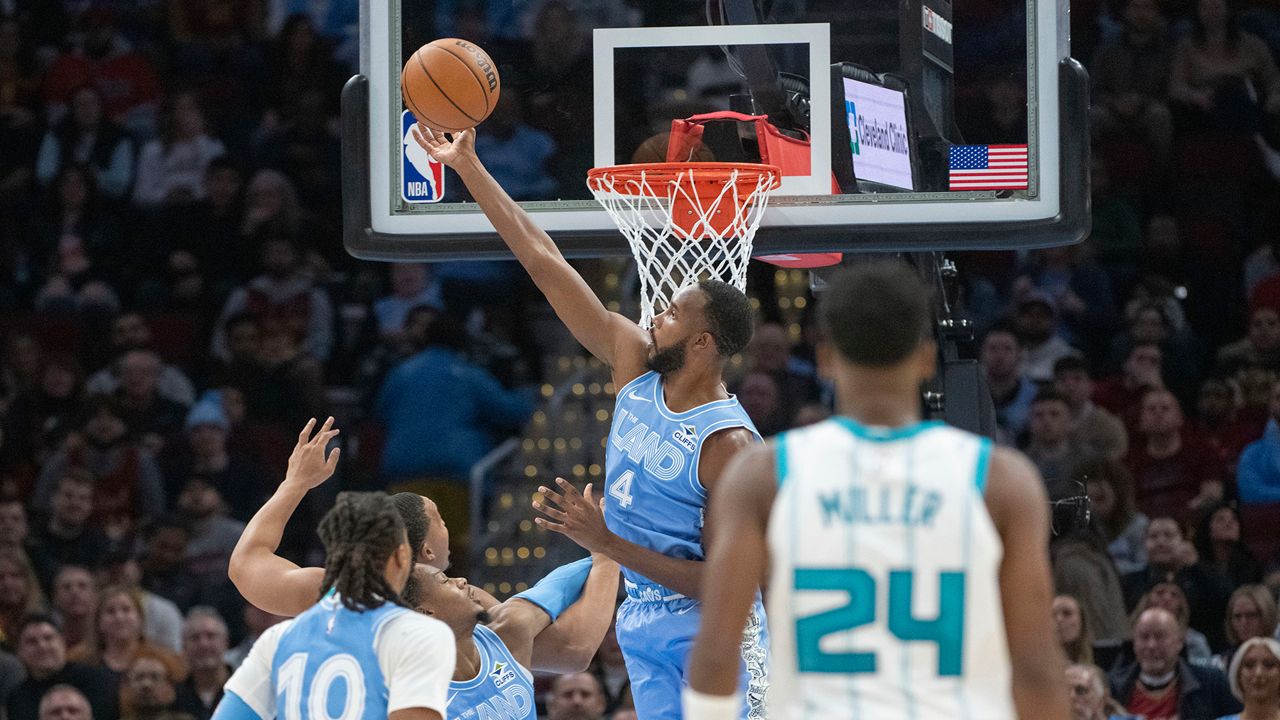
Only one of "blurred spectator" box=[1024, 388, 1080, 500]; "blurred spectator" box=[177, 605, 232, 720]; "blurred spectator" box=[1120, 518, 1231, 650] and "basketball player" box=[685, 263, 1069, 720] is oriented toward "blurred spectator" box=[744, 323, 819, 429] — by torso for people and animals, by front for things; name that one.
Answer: the basketball player

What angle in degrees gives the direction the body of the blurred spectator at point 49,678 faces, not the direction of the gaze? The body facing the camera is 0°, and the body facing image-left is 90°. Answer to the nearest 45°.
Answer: approximately 0°

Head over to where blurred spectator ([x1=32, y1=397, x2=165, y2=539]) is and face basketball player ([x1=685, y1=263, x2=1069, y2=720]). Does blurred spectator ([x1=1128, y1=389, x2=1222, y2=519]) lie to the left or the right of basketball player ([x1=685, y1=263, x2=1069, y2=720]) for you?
left

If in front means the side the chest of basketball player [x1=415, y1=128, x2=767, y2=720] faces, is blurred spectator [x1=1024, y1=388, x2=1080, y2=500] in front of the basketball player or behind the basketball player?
behind

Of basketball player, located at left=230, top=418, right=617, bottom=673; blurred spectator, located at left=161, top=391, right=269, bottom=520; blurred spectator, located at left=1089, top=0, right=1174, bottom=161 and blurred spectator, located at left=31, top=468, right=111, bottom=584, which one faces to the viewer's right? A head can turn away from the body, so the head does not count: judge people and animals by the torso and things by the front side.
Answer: the basketball player

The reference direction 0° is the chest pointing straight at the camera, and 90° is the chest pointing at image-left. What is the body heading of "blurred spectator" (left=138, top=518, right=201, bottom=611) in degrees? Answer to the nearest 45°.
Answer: approximately 0°

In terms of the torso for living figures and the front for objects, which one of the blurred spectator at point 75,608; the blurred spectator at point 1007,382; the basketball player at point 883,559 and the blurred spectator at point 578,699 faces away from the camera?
the basketball player
